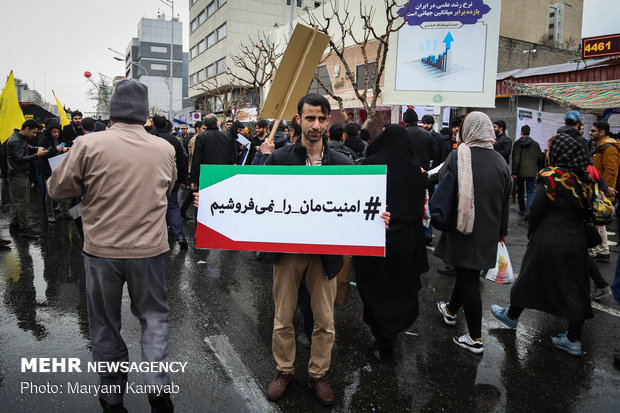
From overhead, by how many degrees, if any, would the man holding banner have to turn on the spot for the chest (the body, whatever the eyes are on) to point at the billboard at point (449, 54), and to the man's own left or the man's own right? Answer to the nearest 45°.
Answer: approximately 180°

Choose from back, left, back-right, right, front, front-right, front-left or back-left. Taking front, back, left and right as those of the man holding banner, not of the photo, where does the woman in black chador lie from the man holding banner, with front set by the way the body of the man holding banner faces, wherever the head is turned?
back-left

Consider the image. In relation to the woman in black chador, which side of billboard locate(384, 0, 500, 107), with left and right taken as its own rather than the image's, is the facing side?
front

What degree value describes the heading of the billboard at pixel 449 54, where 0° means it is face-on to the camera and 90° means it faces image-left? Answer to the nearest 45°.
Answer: approximately 0°

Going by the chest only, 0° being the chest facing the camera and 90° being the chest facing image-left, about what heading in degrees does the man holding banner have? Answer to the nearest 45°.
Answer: approximately 0°

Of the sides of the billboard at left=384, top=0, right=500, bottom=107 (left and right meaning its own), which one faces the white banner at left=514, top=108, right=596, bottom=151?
left

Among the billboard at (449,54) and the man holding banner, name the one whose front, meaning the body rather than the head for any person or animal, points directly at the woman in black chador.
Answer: the billboard

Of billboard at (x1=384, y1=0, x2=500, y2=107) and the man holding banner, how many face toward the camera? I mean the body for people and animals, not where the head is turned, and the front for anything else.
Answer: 2

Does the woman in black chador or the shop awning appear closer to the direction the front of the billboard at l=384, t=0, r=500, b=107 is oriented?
the woman in black chador

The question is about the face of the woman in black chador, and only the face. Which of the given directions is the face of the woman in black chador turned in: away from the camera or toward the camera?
away from the camera
